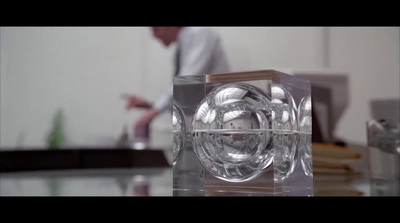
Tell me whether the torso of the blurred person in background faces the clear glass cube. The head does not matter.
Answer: no

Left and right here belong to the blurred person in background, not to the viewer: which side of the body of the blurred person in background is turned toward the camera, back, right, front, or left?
left
